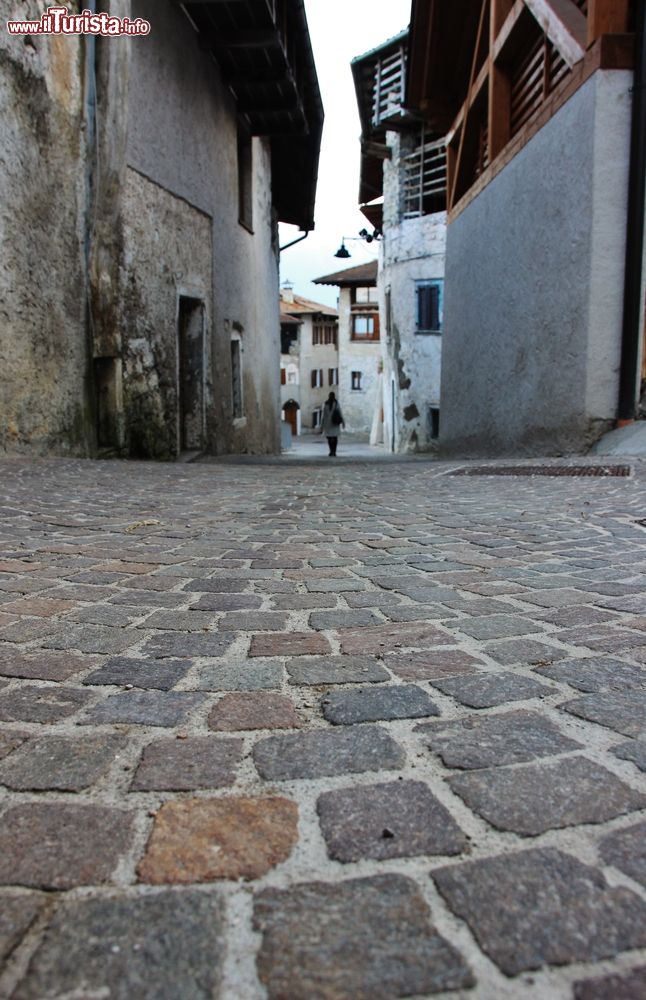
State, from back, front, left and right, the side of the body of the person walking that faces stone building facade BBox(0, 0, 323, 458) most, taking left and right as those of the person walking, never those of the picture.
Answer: back

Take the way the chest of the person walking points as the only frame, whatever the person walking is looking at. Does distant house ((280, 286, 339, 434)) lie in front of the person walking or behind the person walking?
in front

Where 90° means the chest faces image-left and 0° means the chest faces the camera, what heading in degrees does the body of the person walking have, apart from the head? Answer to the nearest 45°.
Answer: approximately 180°

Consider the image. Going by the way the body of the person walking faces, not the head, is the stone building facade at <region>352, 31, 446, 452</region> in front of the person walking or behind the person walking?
in front

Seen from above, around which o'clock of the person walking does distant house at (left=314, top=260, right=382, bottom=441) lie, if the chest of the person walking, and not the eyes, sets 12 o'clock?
The distant house is roughly at 12 o'clock from the person walking.

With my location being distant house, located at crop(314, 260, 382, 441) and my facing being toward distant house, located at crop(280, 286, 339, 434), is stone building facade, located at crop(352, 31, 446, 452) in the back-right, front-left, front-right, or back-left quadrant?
back-left
